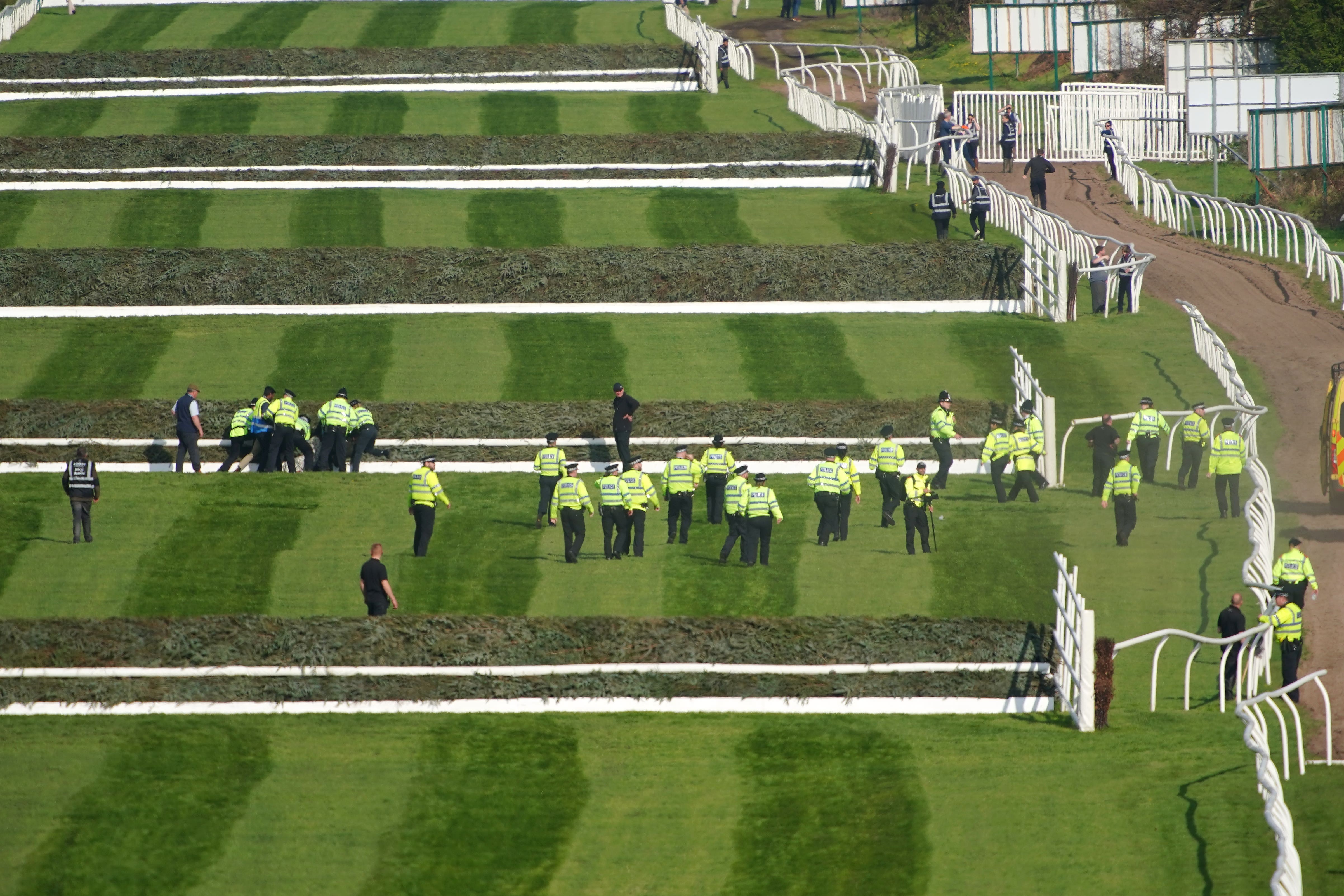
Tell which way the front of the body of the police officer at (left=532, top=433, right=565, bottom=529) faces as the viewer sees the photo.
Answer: away from the camera

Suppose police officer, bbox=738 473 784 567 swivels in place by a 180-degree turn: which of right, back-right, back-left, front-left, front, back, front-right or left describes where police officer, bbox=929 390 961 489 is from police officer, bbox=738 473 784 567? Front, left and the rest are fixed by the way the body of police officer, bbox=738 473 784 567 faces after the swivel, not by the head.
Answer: back-left

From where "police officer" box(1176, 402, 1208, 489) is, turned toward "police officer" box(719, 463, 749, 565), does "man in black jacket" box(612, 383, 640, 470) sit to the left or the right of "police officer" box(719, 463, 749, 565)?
right

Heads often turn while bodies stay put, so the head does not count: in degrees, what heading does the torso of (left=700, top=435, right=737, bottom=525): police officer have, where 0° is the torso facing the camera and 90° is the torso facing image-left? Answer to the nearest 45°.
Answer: approximately 180°

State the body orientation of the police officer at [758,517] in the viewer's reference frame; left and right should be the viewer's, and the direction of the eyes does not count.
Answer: facing away from the viewer

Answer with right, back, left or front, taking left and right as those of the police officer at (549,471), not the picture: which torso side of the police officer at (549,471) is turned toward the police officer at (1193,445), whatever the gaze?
right

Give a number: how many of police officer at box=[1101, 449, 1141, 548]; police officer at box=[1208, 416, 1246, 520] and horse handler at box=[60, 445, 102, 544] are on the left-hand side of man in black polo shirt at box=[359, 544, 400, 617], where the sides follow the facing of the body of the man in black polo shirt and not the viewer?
1

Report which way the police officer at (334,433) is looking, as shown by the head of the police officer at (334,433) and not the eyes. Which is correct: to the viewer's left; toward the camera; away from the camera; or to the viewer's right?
away from the camera

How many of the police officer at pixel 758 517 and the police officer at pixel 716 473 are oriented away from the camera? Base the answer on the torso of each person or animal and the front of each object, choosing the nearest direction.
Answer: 2

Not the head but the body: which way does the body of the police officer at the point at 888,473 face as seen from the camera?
away from the camera

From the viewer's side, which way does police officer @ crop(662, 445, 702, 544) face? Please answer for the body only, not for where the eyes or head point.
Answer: away from the camera

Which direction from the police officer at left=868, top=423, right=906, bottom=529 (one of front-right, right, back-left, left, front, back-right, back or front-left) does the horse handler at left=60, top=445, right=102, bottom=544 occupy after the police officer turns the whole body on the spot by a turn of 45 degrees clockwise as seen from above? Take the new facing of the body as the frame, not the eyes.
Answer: back-left

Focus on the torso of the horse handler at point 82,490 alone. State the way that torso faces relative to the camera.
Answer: away from the camera

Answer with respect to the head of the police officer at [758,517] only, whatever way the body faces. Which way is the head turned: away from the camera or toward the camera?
away from the camera
